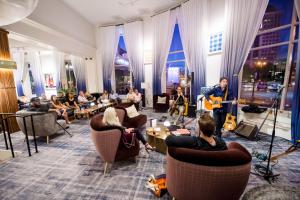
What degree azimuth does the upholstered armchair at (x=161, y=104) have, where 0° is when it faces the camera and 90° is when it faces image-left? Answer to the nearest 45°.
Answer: approximately 0°

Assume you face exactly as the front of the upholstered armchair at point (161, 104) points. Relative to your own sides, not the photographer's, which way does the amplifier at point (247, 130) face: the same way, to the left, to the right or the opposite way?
to the right

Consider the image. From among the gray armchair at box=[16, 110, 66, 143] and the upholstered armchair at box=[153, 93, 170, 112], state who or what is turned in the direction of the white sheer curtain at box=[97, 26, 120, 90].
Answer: the gray armchair

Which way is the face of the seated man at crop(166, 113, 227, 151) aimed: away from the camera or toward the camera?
away from the camera

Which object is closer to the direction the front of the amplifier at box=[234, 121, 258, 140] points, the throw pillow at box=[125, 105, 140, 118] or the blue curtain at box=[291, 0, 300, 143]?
the throw pillow

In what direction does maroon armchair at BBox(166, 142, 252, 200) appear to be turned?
away from the camera

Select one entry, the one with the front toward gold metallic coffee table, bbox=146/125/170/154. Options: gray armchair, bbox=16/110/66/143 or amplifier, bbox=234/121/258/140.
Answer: the amplifier

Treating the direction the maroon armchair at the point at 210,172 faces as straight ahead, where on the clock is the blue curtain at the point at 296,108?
The blue curtain is roughly at 1 o'clock from the maroon armchair.
